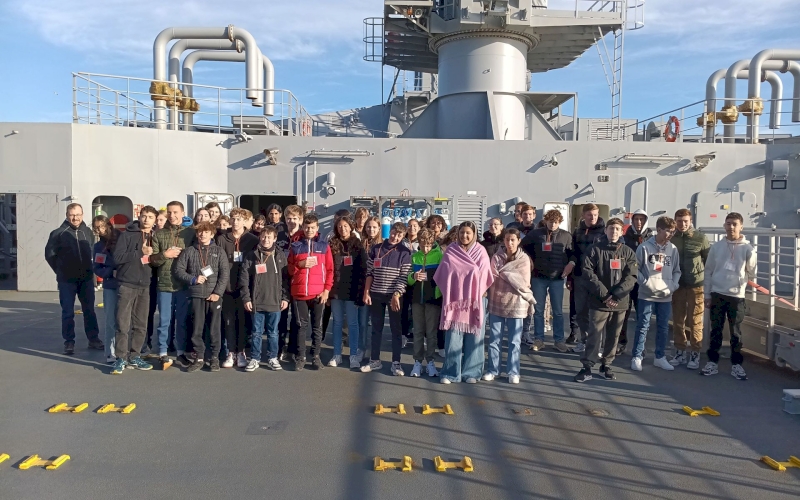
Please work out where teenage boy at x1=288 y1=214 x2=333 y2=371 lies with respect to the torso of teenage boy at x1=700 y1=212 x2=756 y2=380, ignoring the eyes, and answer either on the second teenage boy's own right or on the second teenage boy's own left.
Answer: on the second teenage boy's own right

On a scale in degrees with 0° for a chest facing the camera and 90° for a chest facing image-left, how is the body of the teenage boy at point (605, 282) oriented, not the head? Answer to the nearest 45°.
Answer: approximately 0°

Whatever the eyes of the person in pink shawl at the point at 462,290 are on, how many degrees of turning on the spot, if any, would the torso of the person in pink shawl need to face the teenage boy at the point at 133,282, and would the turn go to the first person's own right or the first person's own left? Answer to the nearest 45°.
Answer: approximately 90° to the first person's own right

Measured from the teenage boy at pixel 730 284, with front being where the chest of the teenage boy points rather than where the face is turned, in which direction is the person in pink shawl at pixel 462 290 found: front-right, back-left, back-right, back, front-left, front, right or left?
front-right

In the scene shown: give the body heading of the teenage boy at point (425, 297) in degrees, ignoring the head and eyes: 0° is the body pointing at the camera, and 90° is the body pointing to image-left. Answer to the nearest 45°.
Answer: approximately 0°

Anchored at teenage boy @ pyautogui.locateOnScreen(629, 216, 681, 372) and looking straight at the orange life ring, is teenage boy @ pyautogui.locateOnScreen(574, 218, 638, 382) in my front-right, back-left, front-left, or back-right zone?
back-left

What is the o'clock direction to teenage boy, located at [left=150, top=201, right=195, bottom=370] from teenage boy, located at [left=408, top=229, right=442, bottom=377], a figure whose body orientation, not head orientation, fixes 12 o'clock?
teenage boy, located at [left=150, top=201, right=195, bottom=370] is roughly at 3 o'clock from teenage boy, located at [left=408, top=229, right=442, bottom=377].

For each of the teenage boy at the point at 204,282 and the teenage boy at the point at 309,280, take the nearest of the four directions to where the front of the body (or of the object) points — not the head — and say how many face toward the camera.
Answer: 2
